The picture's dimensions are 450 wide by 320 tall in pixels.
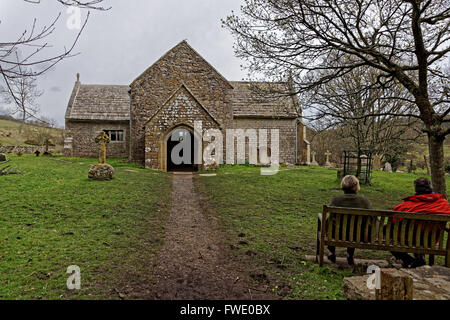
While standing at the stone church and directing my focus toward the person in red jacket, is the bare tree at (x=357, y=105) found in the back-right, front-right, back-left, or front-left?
front-left

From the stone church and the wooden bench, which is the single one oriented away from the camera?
the wooden bench

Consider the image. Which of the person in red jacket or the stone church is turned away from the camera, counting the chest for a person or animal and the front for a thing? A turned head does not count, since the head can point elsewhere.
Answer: the person in red jacket

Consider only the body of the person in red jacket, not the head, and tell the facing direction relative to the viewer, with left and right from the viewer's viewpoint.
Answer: facing away from the viewer

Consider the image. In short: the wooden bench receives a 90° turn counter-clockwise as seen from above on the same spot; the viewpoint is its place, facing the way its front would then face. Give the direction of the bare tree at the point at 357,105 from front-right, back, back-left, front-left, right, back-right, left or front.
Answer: right

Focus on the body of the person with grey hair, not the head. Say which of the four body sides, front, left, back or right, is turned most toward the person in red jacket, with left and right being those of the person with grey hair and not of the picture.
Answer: right

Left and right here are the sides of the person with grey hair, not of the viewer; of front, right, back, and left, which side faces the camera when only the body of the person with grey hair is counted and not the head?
back

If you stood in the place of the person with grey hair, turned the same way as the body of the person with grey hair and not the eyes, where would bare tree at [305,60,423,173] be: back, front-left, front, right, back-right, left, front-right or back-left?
front

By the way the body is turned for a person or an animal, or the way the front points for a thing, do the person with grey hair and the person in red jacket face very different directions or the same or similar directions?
same or similar directions

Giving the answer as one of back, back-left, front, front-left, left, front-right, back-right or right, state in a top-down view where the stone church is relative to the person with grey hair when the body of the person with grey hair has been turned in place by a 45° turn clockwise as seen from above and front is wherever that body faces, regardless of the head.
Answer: left

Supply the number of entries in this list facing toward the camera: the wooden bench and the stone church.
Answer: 1

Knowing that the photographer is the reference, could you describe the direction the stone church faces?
facing the viewer

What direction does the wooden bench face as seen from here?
away from the camera

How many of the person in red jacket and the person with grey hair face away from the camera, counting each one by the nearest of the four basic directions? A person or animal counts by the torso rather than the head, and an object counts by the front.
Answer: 2

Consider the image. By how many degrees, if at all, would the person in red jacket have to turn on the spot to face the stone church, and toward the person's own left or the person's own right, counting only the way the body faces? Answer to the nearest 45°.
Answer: approximately 45° to the person's own left

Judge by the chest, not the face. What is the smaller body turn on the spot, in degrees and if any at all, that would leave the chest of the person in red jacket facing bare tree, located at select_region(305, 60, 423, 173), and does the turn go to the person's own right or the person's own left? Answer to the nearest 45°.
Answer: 0° — they already face it

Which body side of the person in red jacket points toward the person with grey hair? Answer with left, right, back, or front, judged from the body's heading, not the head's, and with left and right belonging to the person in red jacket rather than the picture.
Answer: left
